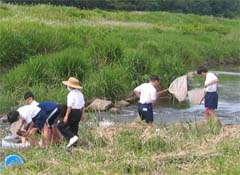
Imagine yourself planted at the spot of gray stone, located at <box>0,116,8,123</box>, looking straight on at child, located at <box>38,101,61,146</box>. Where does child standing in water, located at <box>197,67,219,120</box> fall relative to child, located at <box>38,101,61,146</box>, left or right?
left

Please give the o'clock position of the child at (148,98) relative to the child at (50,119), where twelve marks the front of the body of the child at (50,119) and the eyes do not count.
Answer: the child at (148,98) is roughly at 5 o'clock from the child at (50,119).

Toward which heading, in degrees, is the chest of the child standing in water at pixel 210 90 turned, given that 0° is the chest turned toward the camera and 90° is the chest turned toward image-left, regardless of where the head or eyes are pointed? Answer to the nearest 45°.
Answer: approximately 90°

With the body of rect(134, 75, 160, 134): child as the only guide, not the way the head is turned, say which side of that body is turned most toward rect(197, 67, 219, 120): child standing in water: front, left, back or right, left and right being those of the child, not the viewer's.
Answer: front

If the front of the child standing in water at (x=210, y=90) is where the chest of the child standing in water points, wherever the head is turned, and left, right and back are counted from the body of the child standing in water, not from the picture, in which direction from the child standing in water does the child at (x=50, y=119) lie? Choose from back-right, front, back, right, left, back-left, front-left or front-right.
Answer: front-left

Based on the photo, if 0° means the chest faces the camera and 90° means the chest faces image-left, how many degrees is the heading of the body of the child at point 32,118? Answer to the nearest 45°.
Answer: approximately 90°

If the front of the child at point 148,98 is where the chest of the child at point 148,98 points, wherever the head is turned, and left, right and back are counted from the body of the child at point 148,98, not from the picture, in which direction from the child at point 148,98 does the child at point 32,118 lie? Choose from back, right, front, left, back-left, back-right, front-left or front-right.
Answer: back

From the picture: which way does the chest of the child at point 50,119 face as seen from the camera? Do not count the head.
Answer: to the viewer's left

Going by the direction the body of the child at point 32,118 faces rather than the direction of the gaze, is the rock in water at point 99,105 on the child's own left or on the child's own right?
on the child's own right
